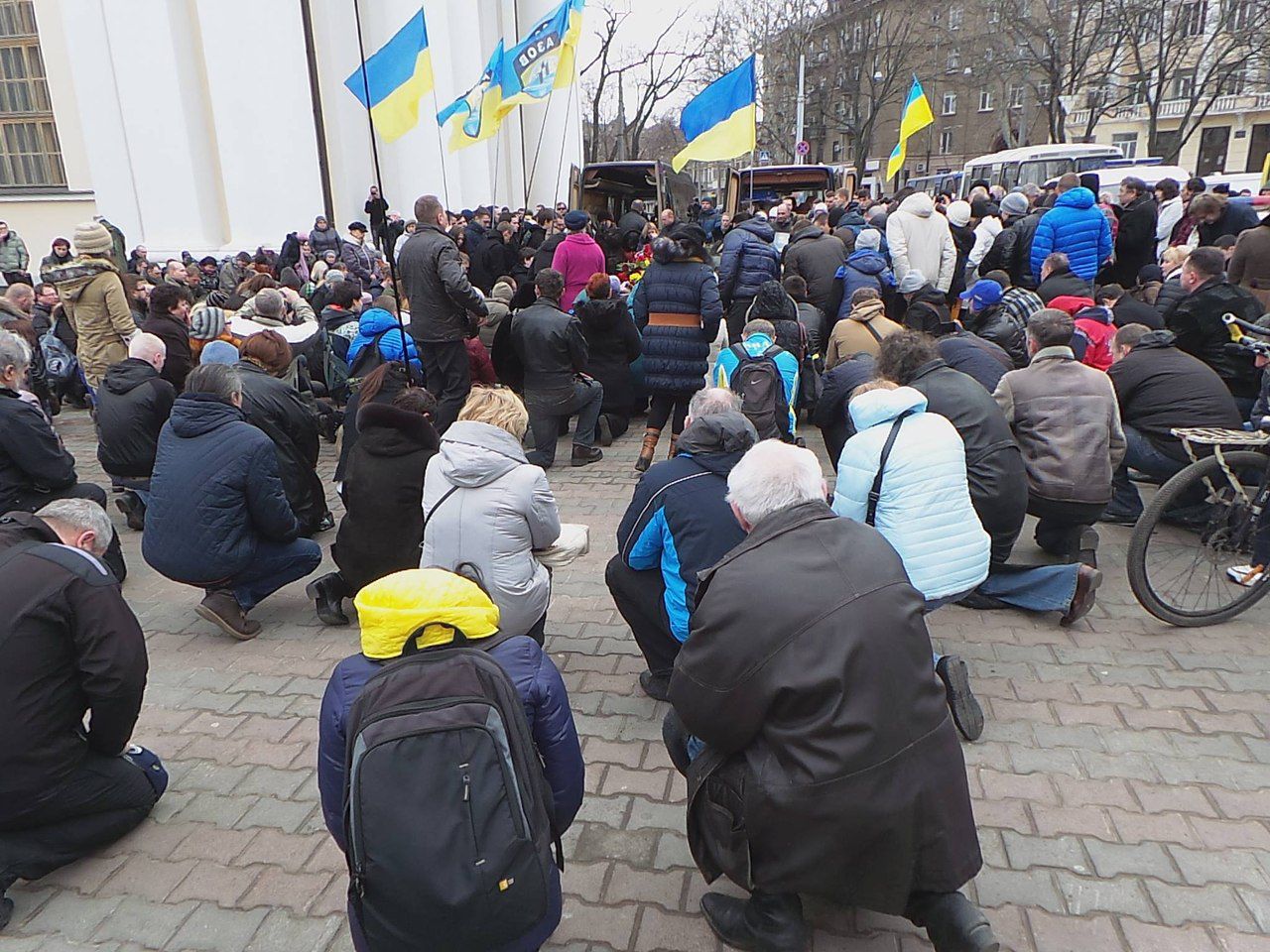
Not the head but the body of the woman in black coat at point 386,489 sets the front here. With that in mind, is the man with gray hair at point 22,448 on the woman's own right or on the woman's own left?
on the woman's own left

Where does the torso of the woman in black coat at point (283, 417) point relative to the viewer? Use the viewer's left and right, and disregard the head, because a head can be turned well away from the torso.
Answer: facing away from the viewer and to the right of the viewer

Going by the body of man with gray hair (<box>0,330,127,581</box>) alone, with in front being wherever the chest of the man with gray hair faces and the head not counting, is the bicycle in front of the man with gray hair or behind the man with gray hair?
in front

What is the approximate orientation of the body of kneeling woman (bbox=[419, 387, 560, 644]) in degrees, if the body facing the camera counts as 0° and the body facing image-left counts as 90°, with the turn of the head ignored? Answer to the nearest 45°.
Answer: approximately 225°

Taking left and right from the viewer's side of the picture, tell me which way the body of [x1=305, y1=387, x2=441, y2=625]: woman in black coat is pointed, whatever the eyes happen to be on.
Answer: facing away from the viewer and to the right of the viewer

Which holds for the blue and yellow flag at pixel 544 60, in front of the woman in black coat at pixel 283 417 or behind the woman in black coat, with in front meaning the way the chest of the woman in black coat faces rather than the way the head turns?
in front

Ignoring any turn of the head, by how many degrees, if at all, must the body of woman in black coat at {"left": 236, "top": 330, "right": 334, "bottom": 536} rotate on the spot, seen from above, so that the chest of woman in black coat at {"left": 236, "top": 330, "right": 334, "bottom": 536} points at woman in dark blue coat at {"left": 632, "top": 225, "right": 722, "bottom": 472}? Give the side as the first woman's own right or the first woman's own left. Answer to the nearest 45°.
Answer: approximately 45° to the first woman's own right

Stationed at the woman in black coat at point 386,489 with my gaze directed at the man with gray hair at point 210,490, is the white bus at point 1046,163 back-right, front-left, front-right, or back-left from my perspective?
back-right

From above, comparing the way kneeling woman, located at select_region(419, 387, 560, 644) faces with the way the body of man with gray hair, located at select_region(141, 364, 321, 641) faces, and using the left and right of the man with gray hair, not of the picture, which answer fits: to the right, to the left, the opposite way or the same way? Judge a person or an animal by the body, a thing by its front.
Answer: the same way

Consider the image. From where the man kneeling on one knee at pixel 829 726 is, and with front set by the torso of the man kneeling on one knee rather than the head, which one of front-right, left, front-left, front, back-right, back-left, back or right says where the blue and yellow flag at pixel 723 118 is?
front-right

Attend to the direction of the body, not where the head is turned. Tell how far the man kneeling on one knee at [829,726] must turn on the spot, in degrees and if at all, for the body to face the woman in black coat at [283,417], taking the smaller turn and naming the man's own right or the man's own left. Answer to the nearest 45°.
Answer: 0° — they already face them

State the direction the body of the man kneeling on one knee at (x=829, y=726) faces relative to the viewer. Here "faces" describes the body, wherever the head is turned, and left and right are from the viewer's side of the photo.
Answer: facing away from the viewer and to the left of the viewer

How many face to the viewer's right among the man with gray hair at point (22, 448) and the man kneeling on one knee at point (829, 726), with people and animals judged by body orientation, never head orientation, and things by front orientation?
1

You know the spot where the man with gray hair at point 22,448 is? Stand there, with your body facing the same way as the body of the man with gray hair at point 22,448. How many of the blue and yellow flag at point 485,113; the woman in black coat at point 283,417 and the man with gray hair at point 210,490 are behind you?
0

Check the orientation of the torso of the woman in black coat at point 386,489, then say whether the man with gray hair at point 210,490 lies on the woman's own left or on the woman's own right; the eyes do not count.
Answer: on the woman's own left

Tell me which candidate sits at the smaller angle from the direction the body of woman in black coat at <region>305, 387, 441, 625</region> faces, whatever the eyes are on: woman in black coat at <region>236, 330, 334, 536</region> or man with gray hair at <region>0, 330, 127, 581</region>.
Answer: the woman in black coat

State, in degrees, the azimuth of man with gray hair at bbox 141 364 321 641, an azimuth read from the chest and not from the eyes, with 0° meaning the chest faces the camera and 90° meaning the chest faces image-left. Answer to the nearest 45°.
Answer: approximately 225°

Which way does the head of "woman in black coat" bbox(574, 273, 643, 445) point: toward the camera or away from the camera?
away from the camera

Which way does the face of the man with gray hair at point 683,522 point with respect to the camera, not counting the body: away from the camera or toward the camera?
away from the camera

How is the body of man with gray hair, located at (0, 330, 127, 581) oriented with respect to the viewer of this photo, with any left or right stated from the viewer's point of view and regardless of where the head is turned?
facing to the right of the viewer
